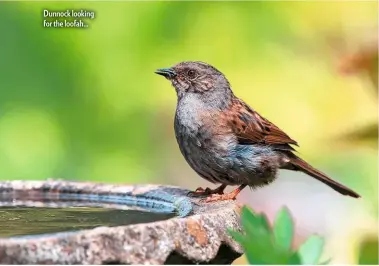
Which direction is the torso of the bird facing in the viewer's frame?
to the viewer's left

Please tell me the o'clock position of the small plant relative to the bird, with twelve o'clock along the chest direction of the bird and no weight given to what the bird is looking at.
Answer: The small plant is roughly at 9 o'clock from the bird.
